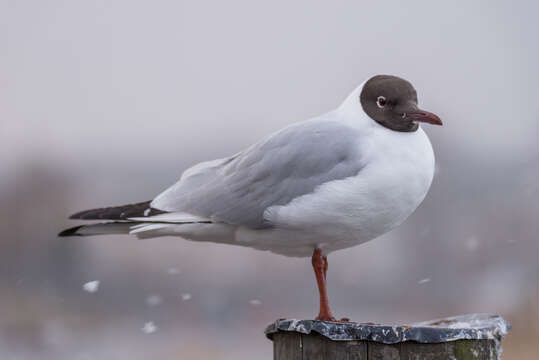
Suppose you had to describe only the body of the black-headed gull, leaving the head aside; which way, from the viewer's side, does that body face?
to the viewer's right
